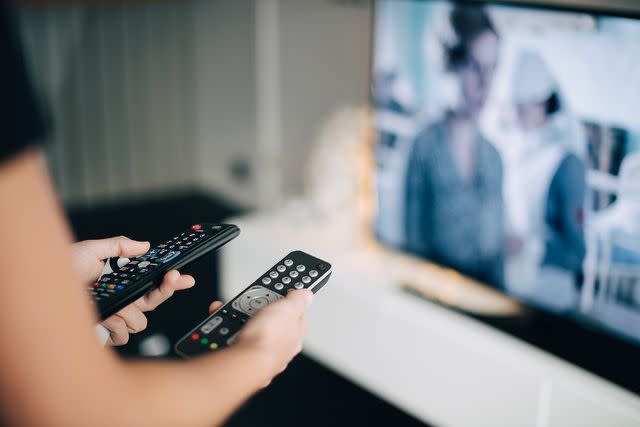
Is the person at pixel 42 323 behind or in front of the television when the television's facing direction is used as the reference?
in front

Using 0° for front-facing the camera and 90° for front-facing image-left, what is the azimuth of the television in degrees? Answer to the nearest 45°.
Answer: approximately 45°

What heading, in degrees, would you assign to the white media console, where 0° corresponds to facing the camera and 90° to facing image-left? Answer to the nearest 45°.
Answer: approximately 45°

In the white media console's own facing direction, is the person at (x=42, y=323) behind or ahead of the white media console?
ahead
